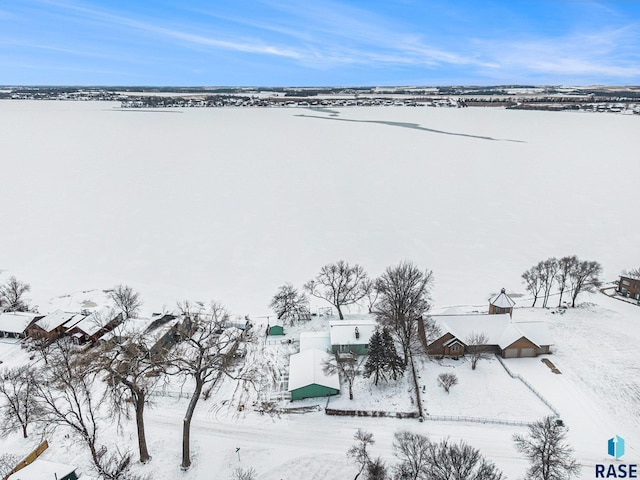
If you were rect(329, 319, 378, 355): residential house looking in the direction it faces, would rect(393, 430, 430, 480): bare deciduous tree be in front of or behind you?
in front

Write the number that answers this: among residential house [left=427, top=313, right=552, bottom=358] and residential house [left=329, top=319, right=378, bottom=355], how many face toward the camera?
2

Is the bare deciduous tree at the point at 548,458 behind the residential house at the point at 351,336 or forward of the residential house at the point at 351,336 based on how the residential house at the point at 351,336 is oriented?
forward

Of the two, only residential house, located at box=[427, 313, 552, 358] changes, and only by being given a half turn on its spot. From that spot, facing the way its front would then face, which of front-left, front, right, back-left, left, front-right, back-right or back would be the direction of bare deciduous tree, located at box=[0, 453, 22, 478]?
back-left

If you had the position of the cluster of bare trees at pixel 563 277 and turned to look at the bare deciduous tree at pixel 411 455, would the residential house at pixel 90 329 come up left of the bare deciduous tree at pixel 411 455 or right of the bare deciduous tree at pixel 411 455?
right

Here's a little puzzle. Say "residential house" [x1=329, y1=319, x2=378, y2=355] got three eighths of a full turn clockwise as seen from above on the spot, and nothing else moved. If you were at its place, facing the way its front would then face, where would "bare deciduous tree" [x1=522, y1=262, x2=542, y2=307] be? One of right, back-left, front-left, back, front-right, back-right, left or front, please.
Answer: right

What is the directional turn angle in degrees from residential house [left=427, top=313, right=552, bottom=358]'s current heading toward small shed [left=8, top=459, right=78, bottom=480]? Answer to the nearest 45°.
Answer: approximately 45° to its right

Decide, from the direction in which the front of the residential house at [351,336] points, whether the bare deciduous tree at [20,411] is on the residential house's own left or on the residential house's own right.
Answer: on the residential house's own right

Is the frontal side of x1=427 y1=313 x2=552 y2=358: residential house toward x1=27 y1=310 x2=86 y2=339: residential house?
no

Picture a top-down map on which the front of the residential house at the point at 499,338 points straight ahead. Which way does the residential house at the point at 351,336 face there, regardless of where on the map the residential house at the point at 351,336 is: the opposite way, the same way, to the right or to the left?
the same way

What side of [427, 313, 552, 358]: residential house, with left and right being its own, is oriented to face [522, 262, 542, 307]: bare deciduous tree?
back

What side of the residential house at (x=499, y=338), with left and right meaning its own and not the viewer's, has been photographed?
front

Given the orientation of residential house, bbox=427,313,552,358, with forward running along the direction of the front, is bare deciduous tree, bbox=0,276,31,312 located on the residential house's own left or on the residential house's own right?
on the residential house's own right

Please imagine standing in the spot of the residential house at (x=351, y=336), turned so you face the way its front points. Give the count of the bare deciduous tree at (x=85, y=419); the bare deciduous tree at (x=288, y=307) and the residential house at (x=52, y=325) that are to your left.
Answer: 0

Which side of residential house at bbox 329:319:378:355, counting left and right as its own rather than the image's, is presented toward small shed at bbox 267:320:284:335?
right

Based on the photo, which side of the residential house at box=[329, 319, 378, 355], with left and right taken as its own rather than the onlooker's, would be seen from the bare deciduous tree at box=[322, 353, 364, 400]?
front

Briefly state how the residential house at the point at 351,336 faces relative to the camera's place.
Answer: facing the viewer

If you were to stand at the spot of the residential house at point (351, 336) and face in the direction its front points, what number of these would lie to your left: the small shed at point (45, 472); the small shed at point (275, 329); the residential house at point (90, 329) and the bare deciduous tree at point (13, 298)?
0

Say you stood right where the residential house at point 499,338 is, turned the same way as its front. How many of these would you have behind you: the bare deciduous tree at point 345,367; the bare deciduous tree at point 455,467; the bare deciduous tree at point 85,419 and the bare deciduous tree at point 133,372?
0
